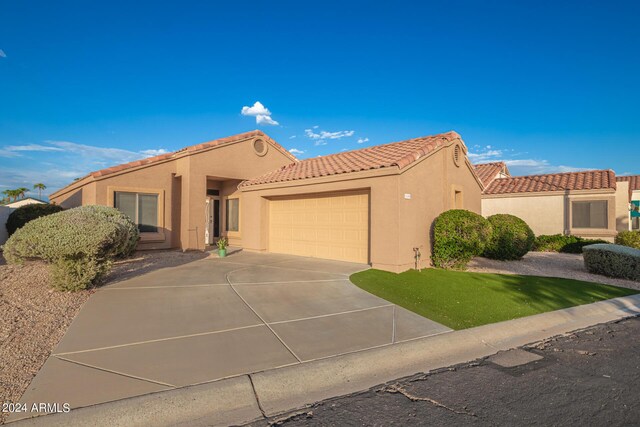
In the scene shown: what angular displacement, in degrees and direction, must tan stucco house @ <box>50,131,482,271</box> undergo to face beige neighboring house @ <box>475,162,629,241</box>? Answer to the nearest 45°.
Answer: approximately 135° to its left

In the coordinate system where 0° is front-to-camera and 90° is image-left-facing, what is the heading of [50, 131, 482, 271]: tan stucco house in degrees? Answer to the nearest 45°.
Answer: approximately 45°

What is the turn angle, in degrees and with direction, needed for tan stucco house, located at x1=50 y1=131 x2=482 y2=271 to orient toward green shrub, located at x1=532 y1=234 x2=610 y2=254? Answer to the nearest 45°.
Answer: approximately 135° to its left

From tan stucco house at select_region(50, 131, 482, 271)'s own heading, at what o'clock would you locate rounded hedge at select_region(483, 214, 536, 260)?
The rounded hedge is roughly at 8 o'clock from the tan stucco house.

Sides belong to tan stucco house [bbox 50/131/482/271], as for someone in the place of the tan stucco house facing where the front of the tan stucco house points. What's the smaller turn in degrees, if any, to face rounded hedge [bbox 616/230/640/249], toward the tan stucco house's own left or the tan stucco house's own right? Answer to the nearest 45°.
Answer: approximately 135° to the tan stucco house's own left

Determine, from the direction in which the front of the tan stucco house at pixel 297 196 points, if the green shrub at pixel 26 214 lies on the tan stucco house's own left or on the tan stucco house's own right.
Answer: on the tan stucco house's own right
